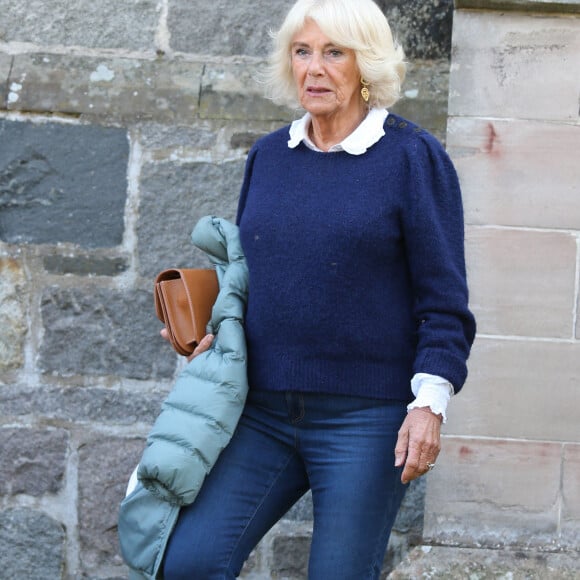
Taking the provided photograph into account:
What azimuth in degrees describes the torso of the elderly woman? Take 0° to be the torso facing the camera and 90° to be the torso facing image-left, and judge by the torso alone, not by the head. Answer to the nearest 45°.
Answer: approximately 45°
